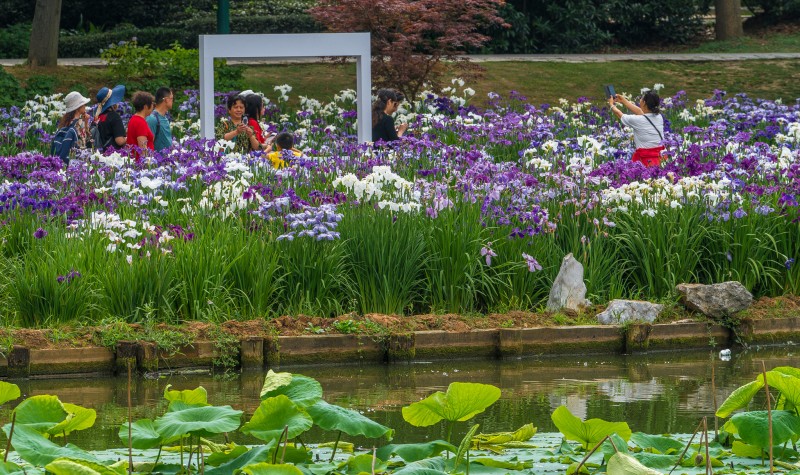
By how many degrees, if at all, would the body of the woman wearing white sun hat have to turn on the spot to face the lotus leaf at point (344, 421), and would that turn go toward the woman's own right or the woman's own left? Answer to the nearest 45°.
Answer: approximately 90° to the woman's own right

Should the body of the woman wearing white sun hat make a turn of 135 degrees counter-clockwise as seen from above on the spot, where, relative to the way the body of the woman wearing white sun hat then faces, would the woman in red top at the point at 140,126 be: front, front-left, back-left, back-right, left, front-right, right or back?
back

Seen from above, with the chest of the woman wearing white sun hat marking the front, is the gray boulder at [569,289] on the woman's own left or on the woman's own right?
on the woman's own right

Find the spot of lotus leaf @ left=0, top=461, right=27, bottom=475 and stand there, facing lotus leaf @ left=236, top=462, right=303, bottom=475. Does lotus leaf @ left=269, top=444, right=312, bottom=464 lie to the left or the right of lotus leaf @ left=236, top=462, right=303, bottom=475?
left

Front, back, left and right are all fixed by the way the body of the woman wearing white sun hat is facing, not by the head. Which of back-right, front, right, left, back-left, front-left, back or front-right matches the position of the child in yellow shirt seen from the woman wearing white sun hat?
front-right

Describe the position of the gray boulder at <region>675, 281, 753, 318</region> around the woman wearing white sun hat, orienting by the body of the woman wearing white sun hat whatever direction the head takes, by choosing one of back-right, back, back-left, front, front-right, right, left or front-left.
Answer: front-right

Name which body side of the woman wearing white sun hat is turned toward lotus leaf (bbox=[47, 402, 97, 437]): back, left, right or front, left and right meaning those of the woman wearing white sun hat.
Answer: right

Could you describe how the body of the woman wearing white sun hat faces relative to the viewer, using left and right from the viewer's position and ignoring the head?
facing to the right of the viewer

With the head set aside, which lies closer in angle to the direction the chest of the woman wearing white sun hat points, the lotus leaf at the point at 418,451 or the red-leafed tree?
the red-leafed tree

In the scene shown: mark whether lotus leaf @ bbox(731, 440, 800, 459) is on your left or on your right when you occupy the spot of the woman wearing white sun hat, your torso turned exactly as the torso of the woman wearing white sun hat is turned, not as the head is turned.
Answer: on your right

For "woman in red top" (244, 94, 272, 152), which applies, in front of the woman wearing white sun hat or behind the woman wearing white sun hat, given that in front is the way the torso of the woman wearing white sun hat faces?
in front

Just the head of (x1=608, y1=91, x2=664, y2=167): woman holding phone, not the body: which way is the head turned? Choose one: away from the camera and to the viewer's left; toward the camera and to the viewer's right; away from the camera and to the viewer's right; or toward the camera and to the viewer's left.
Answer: away from the camera and to the viewer's left

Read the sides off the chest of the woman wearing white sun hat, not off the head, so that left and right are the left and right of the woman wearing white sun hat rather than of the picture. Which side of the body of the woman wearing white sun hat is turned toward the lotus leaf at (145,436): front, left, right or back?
right

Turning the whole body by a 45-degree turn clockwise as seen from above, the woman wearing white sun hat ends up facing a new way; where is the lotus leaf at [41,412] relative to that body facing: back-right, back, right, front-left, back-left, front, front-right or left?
front-right
